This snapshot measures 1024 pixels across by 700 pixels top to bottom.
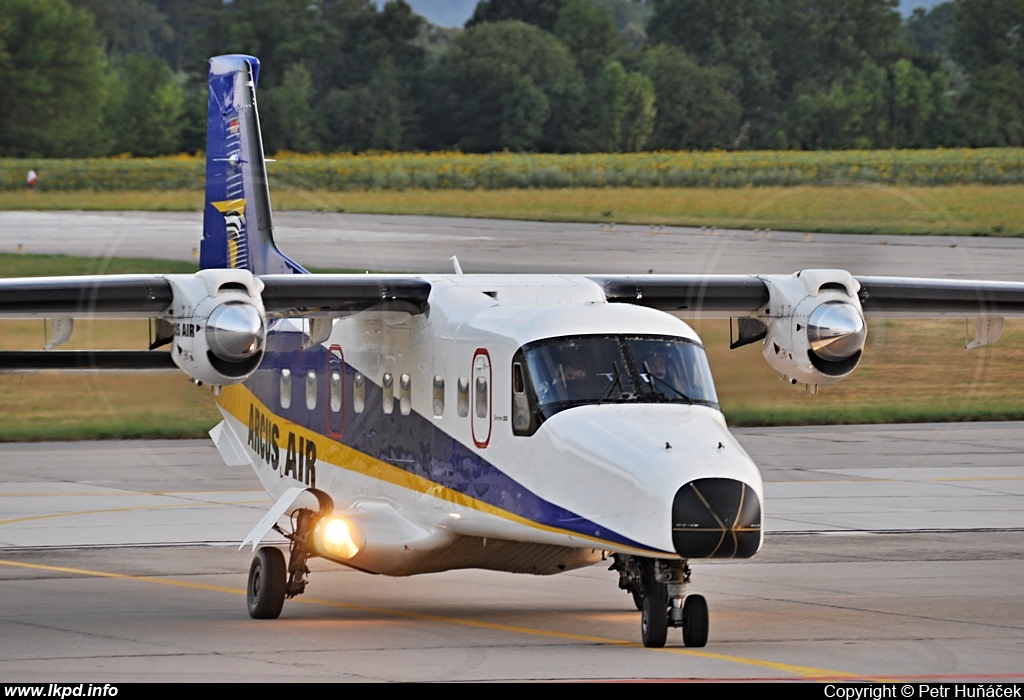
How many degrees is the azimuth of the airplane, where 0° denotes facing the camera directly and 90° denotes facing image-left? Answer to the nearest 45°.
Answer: approximately 315°
